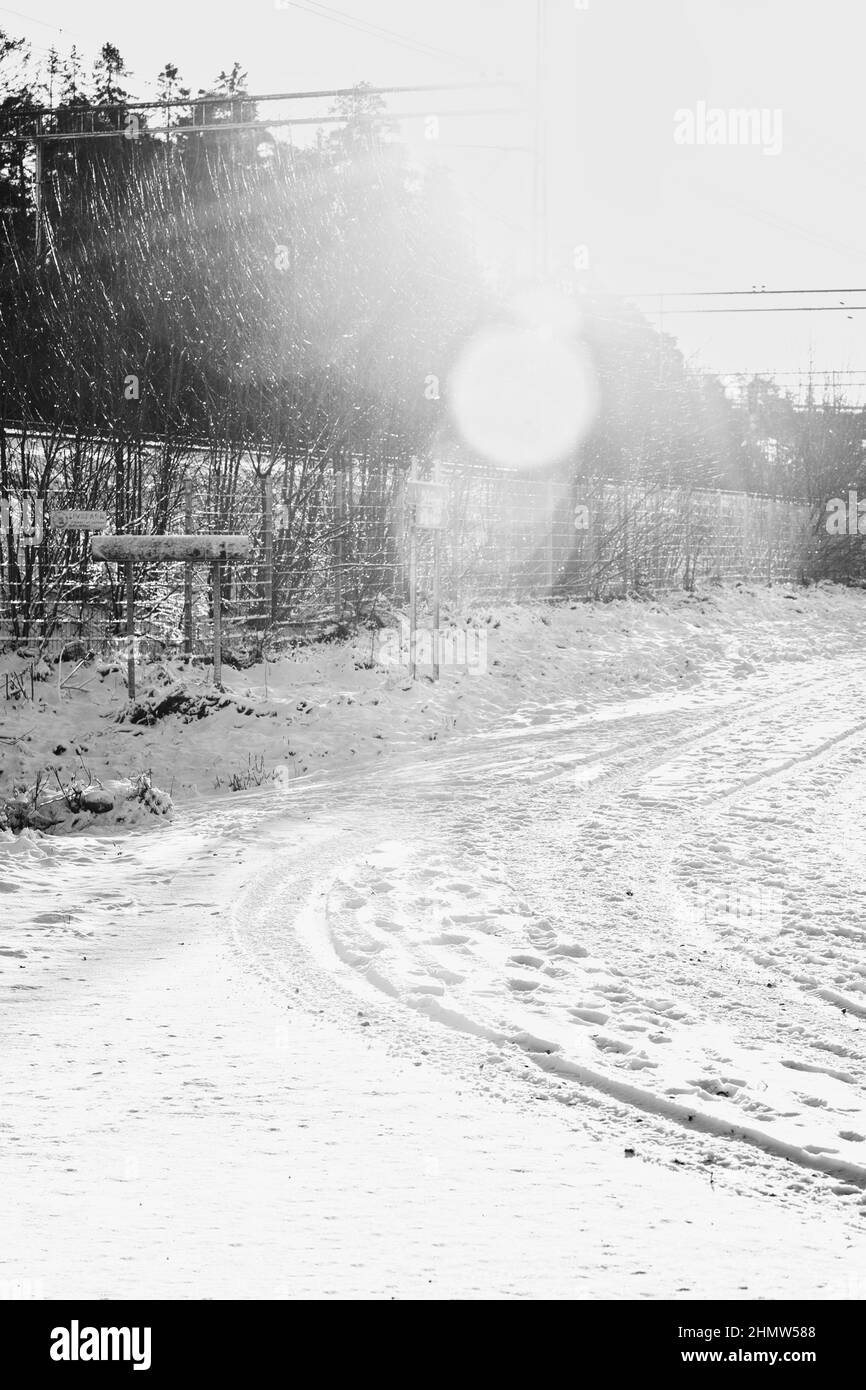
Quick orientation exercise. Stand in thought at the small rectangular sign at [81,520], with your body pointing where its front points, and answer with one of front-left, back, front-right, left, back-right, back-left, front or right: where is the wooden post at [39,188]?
back

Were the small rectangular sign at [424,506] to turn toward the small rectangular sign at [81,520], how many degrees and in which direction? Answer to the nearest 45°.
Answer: approximately 45° to its right

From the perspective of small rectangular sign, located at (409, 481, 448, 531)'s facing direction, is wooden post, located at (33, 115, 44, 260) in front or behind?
behind

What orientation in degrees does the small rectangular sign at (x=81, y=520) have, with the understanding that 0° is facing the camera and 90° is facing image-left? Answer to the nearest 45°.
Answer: approximately 0°

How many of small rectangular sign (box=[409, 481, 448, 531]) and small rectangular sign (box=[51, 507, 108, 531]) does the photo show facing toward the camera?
2

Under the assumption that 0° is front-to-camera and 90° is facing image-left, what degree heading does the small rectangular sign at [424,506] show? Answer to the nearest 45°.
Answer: approximately 0°
